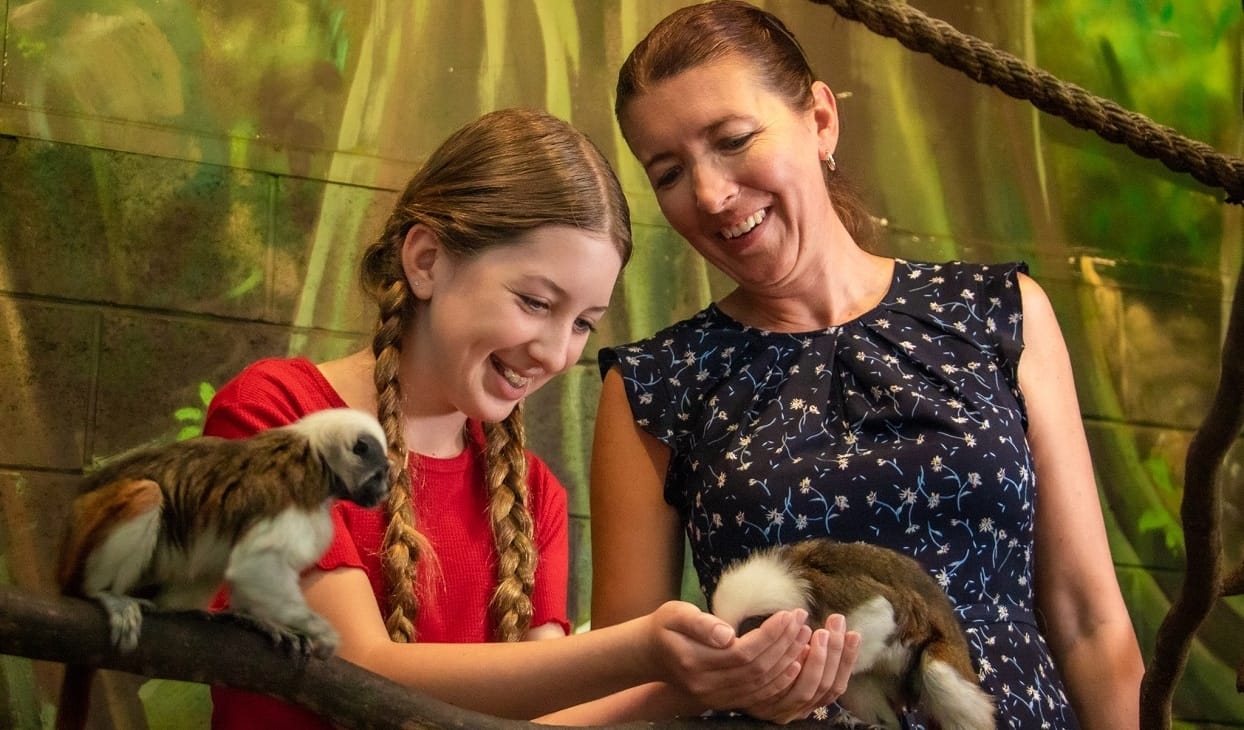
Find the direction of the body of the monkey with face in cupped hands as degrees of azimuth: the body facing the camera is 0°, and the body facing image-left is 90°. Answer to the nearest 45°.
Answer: approximately 90°

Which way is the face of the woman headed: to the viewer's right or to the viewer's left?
to the viewer's left

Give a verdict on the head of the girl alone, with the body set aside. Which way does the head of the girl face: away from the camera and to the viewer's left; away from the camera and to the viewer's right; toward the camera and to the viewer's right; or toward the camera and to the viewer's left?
toward the camera and to the viewer's right

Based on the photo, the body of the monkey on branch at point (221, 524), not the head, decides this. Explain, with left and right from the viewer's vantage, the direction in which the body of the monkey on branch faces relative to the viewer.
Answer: facing to the right of the viewer

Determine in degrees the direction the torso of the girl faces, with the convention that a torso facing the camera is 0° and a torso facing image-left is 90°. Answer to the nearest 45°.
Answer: approximately 315°
